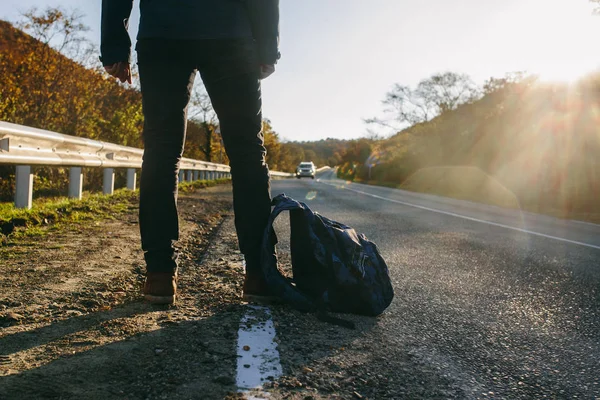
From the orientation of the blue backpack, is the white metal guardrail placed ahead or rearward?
rearward
